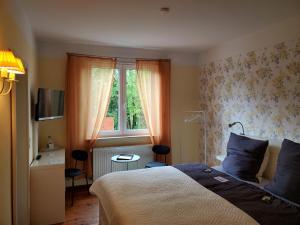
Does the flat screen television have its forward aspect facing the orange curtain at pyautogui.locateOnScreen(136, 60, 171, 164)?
no

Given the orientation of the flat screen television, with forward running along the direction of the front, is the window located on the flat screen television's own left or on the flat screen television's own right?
on the flat screen television's own left

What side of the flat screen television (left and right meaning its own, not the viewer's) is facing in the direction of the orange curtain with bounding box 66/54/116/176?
left

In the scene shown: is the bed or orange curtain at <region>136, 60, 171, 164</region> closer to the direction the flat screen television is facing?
the bed

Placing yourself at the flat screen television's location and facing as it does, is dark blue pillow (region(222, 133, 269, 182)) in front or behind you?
in front

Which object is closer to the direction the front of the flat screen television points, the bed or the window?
the bed

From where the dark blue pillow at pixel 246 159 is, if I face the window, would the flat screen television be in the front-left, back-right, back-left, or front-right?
front-left

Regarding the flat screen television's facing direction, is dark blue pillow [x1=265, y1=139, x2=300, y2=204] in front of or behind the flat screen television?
in front

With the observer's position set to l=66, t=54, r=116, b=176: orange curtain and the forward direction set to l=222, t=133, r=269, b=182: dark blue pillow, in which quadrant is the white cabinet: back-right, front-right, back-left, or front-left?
front-right

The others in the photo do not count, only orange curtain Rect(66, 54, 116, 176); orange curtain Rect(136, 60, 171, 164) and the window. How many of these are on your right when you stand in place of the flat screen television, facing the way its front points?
0
